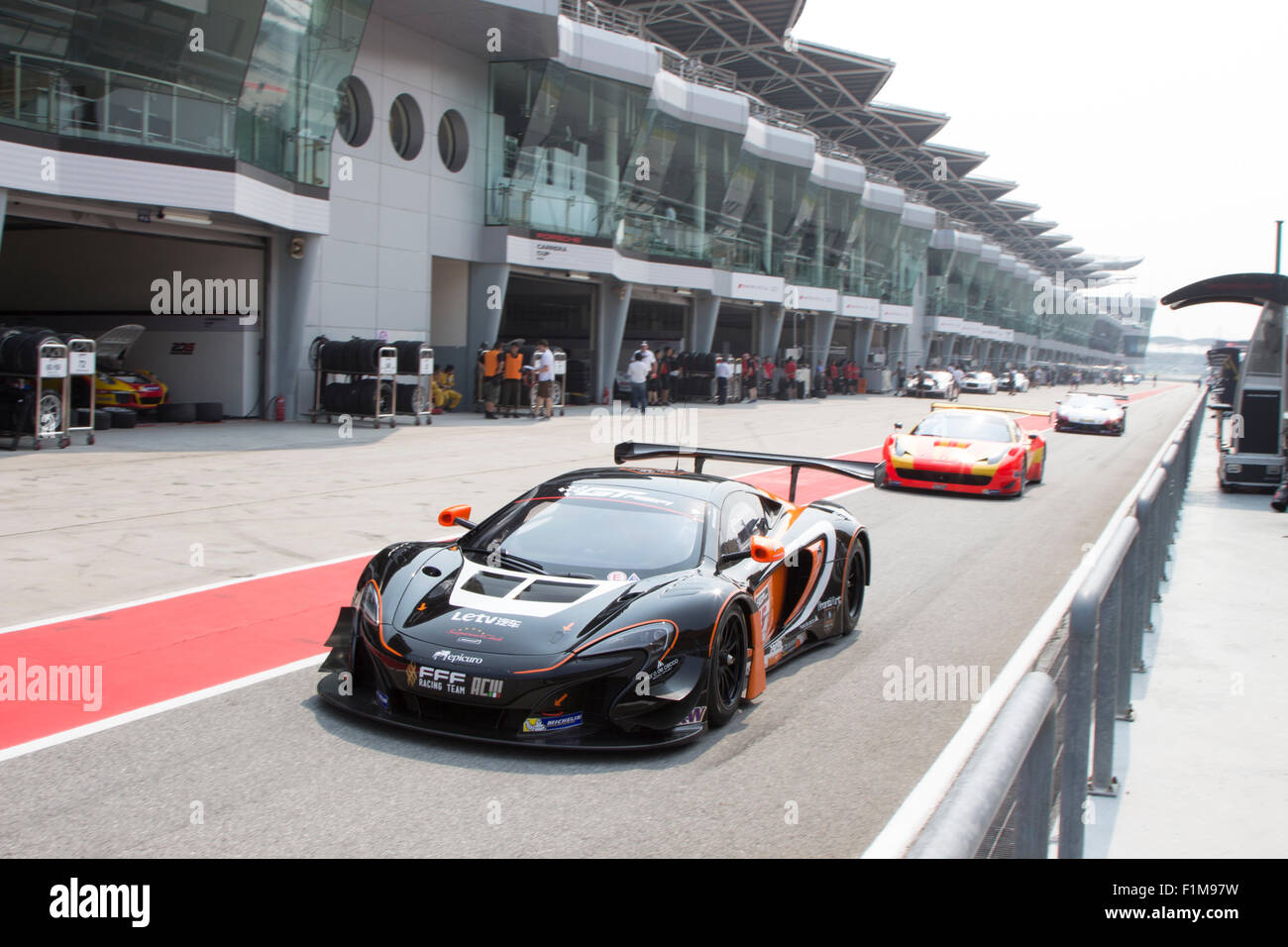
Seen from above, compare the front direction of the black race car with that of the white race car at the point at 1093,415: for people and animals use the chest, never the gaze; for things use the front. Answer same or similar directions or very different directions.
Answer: same or similar directions

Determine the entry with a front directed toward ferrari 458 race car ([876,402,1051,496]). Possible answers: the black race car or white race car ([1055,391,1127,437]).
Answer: the white race car

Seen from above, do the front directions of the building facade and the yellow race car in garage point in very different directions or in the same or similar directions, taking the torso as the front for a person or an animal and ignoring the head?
same or similar directions

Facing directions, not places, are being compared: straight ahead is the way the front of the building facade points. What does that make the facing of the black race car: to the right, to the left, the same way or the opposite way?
to the right

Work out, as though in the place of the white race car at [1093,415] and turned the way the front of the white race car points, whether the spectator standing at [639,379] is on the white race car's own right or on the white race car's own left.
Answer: on the white race car's own right

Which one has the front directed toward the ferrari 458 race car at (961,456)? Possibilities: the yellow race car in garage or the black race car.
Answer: the yellow race car in garage

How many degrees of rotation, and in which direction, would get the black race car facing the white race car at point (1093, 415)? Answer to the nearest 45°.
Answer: approximately 180°

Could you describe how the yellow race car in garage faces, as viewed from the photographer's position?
facing the viewer and to the right of the viewer

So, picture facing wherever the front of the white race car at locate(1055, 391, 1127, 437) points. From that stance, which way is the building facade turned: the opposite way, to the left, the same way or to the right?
to the left

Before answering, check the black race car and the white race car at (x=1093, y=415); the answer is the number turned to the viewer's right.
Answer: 0

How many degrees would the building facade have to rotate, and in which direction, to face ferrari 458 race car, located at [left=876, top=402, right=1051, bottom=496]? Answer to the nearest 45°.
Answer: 0° — it already faces it

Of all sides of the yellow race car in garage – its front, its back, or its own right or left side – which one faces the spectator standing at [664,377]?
left

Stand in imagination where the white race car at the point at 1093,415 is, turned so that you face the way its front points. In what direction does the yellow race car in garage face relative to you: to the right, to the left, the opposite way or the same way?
to the left

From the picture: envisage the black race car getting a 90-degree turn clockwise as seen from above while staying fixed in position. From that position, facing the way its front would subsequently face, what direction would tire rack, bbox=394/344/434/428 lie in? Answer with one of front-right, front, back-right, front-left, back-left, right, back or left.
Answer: front-right

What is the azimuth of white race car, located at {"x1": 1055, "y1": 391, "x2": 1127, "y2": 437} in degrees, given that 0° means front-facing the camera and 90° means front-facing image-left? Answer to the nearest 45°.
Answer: approximately 0°

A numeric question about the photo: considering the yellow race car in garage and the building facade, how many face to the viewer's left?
0

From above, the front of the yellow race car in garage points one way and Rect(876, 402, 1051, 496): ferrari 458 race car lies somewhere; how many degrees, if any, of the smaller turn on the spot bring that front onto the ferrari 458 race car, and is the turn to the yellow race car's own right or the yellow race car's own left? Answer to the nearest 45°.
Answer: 0° — it already faces it

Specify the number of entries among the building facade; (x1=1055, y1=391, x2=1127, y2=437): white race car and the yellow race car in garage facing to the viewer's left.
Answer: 0

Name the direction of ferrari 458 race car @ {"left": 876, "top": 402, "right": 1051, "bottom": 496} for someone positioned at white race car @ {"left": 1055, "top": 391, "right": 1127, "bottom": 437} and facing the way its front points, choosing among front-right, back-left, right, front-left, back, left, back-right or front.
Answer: front
